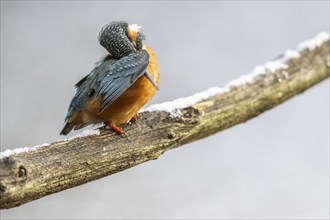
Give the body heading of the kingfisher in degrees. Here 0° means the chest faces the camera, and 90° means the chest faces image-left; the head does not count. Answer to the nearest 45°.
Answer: approximately 270°
